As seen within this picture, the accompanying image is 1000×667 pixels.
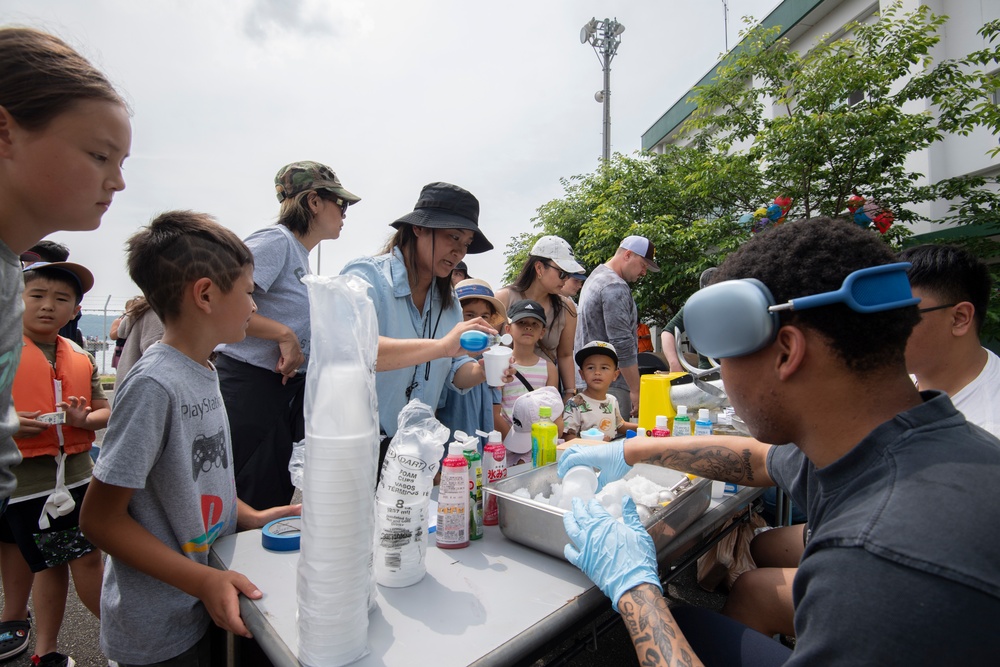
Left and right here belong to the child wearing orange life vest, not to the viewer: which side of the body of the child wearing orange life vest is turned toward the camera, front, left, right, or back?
front

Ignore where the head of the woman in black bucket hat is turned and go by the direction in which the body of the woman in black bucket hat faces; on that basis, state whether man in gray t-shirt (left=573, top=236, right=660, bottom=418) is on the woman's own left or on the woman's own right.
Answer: on the woman's own left

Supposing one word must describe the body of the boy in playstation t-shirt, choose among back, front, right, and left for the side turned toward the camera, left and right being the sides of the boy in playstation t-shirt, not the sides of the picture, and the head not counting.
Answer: right

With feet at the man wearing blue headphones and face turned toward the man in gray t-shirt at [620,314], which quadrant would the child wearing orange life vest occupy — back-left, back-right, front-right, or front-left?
front-left

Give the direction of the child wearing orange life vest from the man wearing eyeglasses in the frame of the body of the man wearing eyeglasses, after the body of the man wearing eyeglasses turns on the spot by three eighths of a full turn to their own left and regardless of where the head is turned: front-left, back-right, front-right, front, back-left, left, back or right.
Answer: right

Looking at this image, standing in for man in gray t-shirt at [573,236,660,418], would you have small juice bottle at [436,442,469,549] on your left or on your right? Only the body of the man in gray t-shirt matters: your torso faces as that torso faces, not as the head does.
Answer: on your right

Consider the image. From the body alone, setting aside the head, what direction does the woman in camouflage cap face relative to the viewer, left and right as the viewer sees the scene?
facing to the right of the viewer

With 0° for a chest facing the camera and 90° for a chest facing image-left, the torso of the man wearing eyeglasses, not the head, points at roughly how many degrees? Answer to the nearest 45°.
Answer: approximately 90°

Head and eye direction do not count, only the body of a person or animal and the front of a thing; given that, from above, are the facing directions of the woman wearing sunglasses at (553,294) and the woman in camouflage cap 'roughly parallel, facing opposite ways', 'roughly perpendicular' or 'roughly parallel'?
roughly perpendicular

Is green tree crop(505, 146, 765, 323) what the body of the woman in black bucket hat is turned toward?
no

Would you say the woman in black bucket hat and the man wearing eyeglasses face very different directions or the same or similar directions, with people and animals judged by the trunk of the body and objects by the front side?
very different directions

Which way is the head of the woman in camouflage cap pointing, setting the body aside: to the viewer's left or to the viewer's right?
to the viewer's right

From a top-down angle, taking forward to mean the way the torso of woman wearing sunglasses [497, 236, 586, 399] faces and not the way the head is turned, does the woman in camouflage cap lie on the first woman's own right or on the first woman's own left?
on the first woman's own right

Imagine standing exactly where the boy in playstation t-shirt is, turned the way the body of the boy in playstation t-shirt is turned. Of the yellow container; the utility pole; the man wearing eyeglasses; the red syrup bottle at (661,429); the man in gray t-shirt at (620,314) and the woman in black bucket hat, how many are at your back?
0

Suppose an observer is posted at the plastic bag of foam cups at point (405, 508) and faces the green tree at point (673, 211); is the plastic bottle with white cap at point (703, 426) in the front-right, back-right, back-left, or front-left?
front-right

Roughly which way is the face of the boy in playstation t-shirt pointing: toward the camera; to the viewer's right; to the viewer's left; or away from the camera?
to the viewer's right
